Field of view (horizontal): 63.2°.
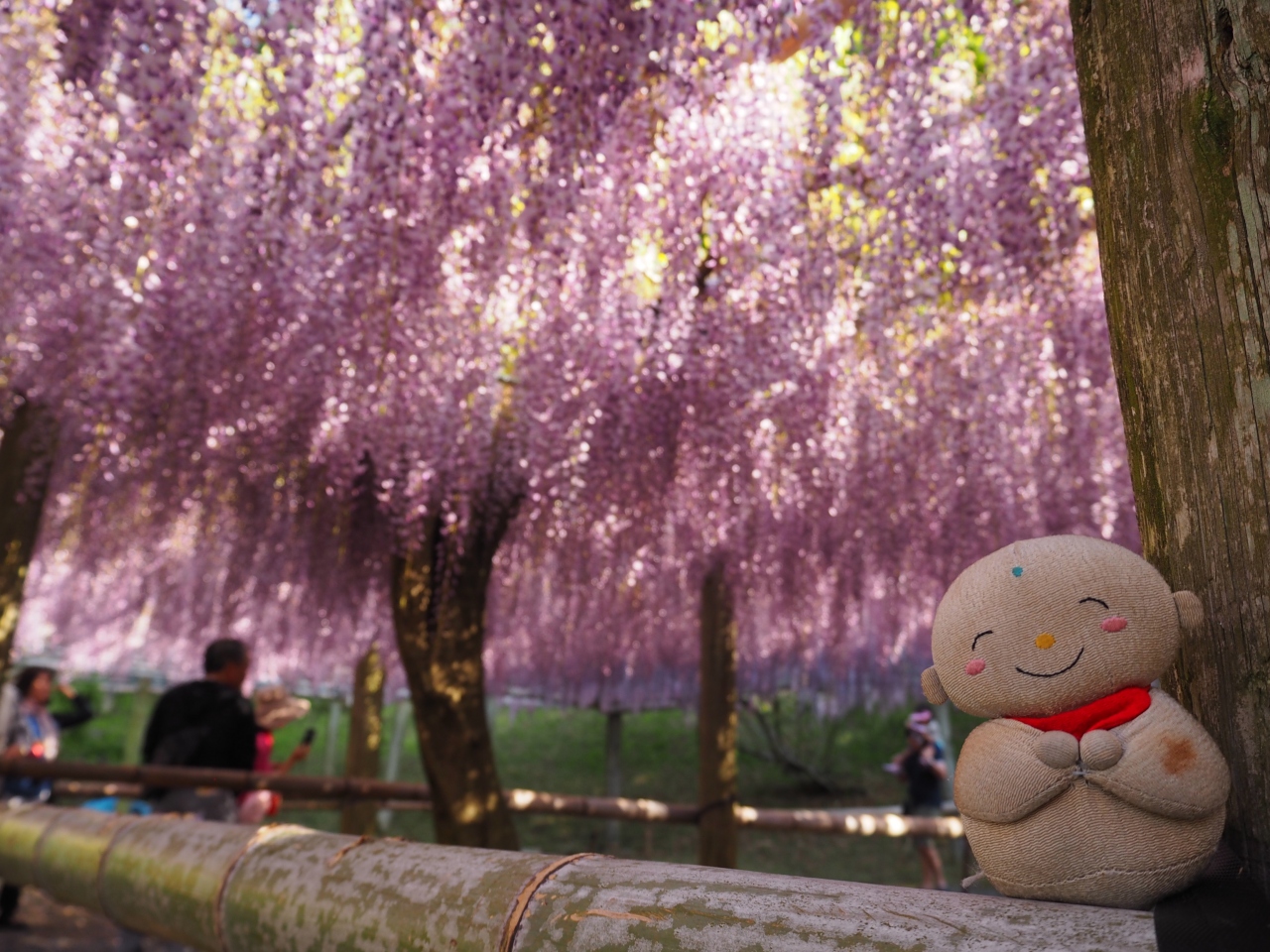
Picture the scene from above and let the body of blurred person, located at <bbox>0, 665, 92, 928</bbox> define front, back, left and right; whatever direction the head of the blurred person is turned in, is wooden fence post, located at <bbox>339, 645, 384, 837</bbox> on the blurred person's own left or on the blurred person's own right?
on the blurred person's own left

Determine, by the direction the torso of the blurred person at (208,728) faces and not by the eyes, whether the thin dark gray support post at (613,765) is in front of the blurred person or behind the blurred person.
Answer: in front

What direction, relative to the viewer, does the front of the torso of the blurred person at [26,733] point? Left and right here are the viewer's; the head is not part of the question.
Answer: facing the viewer and to the right of the viewer

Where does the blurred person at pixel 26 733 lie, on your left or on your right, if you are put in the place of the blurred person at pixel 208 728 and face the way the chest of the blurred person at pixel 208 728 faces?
on your left

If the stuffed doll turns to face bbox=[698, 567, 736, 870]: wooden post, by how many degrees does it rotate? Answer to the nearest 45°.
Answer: approximately 135° to its right

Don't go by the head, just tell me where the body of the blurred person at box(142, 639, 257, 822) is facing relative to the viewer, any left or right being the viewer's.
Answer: facing away from the viewer and to the right of the viewer

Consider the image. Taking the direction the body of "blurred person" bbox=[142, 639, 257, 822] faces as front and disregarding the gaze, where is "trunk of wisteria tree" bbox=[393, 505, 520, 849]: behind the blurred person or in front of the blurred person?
in front

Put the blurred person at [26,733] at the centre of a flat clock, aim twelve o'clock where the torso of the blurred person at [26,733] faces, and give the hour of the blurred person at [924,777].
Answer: the blurred person at [924,777] is roughly at 11 o'clock from the blurred person at [26,733].

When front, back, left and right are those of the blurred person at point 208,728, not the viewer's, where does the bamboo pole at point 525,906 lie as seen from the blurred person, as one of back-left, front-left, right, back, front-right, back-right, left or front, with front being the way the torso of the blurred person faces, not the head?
back-right

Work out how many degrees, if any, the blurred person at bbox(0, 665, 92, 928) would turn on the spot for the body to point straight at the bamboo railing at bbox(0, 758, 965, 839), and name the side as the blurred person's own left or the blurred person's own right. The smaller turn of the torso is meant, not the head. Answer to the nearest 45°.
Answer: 0° — they already face it
